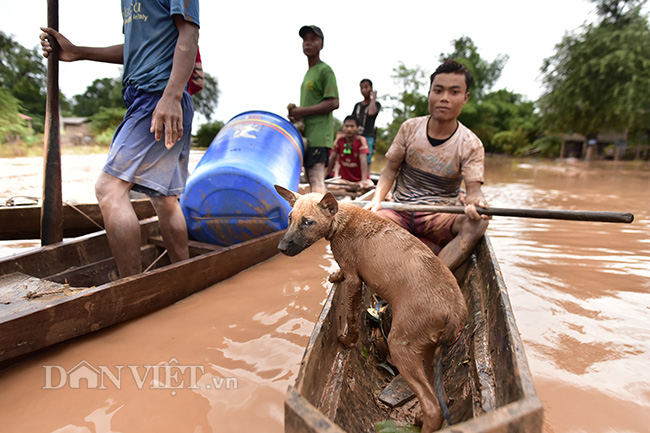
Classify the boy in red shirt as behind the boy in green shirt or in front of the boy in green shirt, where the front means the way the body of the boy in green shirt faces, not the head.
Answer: behind

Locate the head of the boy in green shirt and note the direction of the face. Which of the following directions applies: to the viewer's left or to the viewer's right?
to the viewer's left

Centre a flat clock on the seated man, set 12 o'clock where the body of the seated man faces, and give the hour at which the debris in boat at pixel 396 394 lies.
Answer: The debris in boat is roughly at 12 o'clock from the seated man.

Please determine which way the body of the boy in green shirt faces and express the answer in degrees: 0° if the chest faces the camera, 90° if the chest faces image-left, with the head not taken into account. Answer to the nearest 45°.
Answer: approximately 45°

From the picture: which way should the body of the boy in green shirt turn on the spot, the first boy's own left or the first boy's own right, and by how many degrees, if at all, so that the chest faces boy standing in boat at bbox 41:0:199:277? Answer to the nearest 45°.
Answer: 0° — they already face them

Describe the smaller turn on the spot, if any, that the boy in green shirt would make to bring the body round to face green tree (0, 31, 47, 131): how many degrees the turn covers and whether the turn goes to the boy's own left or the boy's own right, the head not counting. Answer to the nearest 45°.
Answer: approximately 90° to the boy's own right
